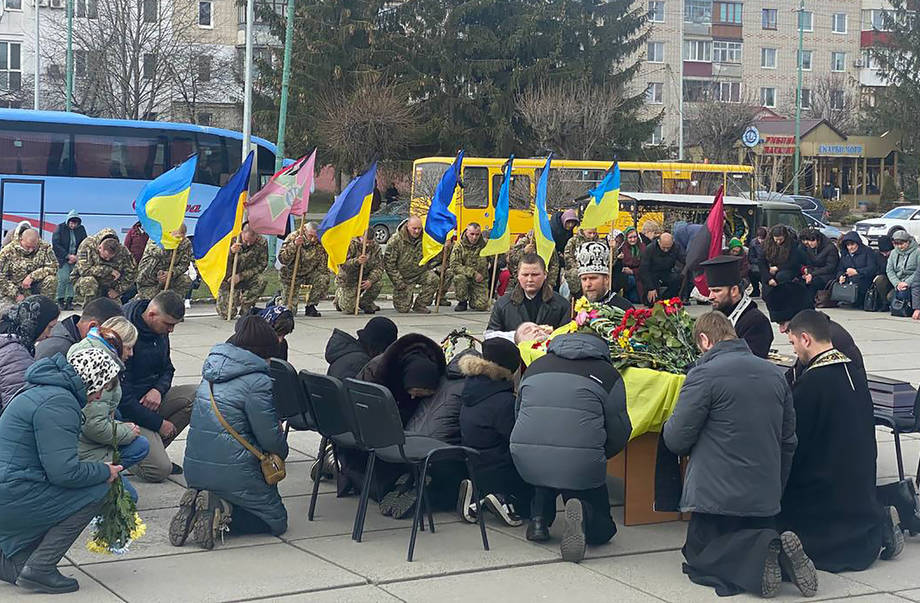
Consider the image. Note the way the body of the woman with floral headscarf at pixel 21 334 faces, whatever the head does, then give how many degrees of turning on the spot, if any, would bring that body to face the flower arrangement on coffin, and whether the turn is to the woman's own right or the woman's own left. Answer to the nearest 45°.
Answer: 0° — they already face it

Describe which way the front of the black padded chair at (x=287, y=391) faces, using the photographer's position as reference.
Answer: facing away from the viewer and to the right of the viewer

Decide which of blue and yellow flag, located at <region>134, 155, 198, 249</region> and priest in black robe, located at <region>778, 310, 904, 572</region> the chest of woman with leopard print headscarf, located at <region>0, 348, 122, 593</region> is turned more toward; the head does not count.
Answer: the priest in black robe

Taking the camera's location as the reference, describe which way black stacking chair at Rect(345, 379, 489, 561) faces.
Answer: facing away from the viewer and to the right of the viewer

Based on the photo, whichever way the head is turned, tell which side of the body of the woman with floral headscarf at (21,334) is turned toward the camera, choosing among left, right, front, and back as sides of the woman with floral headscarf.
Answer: right

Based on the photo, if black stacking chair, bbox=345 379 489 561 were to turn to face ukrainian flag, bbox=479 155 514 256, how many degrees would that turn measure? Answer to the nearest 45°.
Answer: approximately 45° to its left

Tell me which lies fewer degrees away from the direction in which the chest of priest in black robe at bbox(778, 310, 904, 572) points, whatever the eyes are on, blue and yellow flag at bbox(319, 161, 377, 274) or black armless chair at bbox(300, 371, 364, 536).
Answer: the blue and yellow flag

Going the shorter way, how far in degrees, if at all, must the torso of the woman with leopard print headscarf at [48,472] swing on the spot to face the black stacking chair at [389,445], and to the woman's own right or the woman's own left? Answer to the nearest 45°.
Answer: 0° — they already face it

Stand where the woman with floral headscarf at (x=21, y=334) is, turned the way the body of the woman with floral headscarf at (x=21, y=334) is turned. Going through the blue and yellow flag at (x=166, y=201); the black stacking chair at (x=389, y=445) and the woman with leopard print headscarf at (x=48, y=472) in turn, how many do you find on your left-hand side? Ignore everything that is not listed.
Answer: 1

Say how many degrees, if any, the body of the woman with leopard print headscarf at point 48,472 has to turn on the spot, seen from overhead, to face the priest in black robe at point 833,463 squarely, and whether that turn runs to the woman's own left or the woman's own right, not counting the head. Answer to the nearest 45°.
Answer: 0° — they already face them

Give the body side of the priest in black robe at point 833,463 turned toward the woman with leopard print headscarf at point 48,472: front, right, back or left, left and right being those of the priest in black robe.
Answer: left

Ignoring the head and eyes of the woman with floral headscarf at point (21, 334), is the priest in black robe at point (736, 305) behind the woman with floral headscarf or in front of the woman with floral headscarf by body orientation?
in front

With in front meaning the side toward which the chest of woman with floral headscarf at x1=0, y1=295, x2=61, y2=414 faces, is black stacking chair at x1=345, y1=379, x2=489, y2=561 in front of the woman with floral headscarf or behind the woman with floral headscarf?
in front

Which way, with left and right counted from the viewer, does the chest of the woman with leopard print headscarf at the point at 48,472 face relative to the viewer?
facing to the right of the viewer

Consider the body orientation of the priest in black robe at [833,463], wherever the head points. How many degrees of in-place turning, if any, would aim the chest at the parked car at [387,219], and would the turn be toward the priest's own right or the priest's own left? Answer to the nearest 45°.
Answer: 0° — they already face it

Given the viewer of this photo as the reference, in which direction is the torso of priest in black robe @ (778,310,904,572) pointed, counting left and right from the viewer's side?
facing away from the viewer and to the left of the viewer
